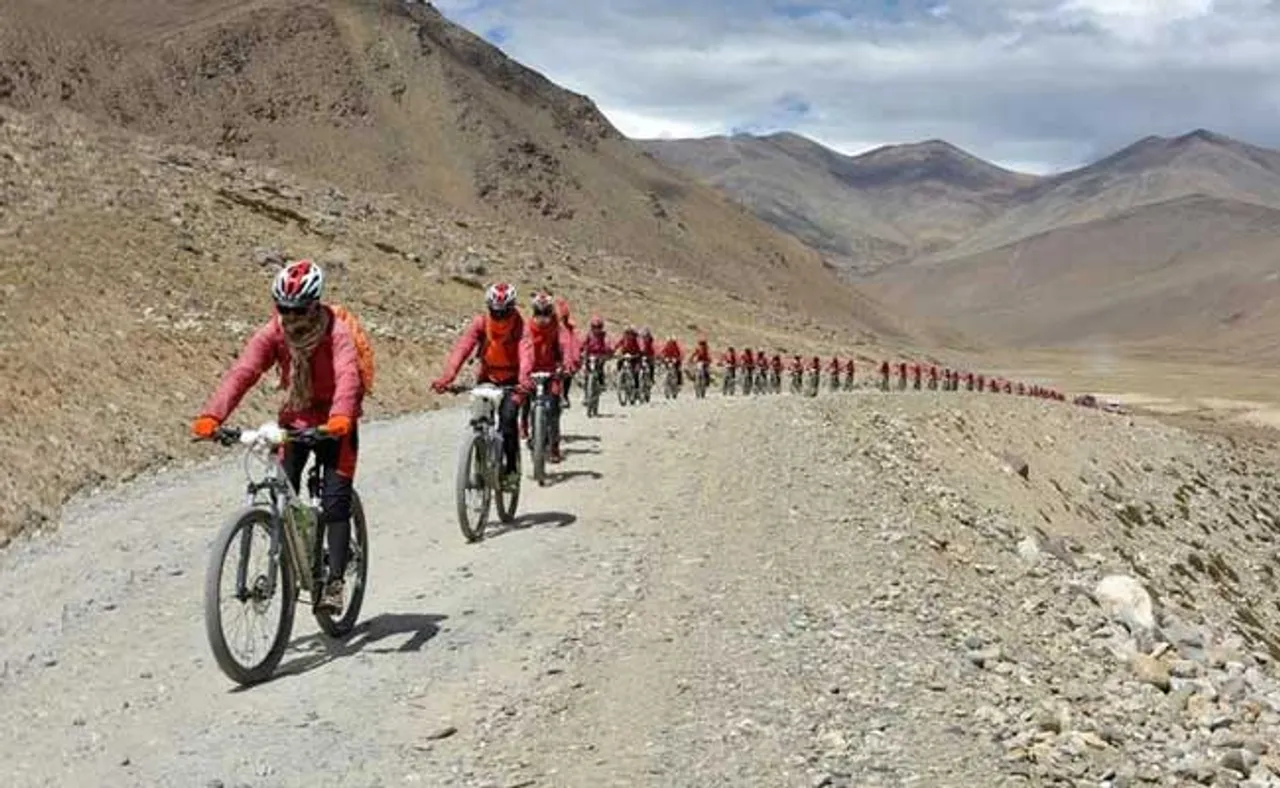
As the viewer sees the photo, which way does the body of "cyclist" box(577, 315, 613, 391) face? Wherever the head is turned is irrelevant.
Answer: toward the camera

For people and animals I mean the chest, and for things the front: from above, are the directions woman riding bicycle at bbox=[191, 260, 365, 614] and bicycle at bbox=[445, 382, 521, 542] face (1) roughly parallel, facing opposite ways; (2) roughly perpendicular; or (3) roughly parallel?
roughly parallel

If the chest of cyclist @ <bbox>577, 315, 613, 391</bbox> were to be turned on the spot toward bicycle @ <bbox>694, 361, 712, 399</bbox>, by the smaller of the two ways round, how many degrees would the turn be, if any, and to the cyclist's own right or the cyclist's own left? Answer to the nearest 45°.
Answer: approximately 180°

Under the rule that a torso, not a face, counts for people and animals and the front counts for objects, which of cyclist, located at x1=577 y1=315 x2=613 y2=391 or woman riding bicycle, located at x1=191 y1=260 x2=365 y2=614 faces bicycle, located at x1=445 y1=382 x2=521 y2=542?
the cyclist

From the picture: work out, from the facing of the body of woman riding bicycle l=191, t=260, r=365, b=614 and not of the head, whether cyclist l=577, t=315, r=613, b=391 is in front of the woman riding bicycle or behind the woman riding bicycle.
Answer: behind

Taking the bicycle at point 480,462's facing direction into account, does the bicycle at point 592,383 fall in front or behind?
behind

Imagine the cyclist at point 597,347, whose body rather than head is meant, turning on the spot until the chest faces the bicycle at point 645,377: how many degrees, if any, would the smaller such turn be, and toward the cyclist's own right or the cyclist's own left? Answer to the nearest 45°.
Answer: approximately 180°

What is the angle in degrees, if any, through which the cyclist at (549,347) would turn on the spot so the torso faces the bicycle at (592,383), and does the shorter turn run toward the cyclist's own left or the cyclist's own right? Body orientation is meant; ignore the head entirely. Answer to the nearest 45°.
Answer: approximately 180°

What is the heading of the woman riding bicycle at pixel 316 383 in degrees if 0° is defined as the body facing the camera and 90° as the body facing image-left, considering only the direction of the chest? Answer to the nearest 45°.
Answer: approximately 45°

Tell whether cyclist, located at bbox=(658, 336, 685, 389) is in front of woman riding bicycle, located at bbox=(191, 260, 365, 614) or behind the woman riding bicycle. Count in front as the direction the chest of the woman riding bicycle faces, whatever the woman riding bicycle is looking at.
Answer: behind

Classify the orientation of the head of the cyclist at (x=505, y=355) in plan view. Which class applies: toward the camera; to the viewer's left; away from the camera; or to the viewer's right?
toward the camera

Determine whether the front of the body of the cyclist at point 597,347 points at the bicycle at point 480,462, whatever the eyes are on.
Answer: yes

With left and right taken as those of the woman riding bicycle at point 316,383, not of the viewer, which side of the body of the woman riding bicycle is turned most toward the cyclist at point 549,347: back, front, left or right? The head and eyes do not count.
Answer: back

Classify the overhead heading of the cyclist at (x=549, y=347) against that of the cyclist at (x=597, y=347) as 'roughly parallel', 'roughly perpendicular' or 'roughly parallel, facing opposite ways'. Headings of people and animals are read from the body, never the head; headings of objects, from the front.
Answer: roughly parallel

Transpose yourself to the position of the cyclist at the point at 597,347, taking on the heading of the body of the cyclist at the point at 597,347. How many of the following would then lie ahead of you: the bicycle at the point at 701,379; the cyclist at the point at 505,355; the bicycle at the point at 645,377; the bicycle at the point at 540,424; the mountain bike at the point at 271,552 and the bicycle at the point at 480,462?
4

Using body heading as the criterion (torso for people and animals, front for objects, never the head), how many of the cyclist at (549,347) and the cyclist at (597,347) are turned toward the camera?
2

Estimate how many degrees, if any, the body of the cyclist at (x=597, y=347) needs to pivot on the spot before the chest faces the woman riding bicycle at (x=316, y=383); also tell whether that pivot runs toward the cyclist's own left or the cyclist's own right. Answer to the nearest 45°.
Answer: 0° — they already face them

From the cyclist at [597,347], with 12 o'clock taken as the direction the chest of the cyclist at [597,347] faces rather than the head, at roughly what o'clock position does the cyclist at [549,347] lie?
the cyclist at [549,347] is roughly at 12 o'clock from the cyclist at [597,347].

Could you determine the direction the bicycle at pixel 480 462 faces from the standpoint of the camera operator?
facing the viewer and to the left of the viewer

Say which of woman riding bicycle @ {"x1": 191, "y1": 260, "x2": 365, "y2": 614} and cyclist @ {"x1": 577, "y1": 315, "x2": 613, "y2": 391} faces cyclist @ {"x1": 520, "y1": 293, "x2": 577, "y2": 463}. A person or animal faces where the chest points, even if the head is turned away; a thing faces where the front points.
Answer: cyclist @ {"x1": 577, "y1": 315, "x2": 613, "y2": 391}

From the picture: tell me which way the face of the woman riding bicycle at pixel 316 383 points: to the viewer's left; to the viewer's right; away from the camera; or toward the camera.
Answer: toward the camera
